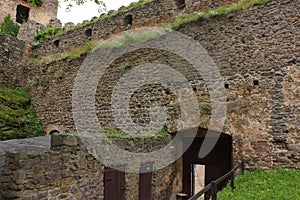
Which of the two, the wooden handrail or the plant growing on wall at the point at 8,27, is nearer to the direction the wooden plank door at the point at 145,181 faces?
the wooden handrail

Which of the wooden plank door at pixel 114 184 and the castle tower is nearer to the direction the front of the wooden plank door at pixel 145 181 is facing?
the wooden plank door

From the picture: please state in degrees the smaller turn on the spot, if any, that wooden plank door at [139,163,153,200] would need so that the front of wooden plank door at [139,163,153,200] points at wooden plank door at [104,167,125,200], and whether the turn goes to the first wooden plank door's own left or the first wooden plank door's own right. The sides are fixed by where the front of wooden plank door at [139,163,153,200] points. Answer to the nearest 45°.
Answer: approximately 45° to the first wooden plank door's own right

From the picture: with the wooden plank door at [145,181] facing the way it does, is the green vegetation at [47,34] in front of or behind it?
behind

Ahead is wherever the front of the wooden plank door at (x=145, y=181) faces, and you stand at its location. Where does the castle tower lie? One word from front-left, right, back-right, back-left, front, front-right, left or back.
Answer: back-right

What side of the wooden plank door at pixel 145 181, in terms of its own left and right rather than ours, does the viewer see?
front

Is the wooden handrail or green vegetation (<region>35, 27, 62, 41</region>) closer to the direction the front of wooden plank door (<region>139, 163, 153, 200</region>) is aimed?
the wooden handrail

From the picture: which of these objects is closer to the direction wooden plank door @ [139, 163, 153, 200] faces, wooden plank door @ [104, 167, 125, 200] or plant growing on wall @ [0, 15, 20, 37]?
the wooden plank door

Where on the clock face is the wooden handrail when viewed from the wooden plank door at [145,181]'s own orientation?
The wooden handrail is roughly at 11 o'clock from the wooden plank door.

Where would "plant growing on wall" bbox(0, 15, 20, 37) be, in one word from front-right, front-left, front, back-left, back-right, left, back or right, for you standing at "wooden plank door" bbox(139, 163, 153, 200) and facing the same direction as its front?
back-right
